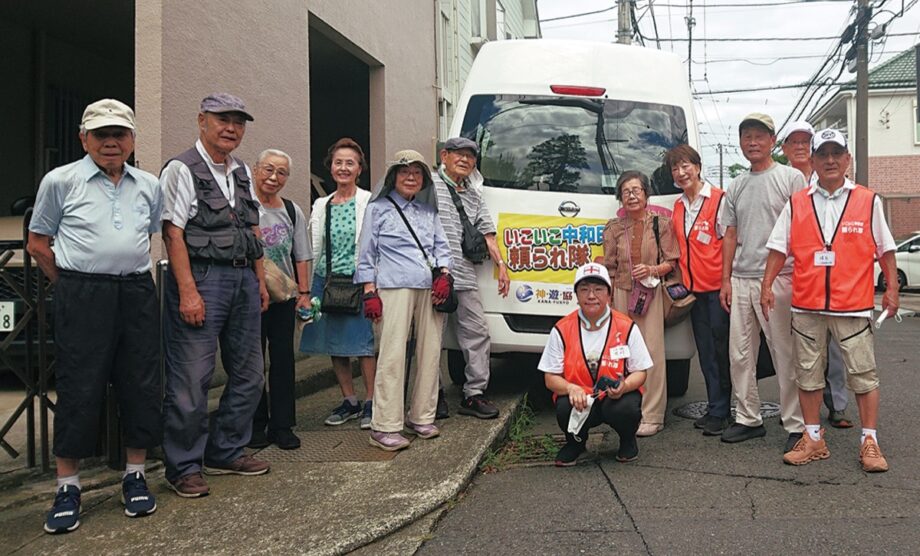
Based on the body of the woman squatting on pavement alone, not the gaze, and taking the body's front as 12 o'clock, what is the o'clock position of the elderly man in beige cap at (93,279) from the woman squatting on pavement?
The elderly man in beige cap is roughly at 2 o'clock from the woman squatting on pavement.

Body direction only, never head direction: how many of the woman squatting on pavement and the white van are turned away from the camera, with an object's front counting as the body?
1

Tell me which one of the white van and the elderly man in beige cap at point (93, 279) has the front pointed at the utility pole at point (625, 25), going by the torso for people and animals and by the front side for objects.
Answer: the white van

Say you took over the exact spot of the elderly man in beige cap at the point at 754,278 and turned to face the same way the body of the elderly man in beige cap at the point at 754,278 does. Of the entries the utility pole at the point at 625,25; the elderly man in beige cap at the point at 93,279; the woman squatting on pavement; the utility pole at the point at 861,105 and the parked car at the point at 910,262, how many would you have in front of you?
2

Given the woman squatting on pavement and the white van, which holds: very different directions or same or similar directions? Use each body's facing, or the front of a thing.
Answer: very different directions

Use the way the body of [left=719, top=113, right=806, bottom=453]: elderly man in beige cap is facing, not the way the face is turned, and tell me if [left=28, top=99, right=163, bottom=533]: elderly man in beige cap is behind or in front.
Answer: in front

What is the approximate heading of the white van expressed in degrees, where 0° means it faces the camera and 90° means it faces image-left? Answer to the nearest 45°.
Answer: approximately 180°

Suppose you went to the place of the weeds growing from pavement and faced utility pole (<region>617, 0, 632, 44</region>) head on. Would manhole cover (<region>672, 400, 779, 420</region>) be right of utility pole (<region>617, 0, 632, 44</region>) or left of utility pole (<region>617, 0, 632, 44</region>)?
right
